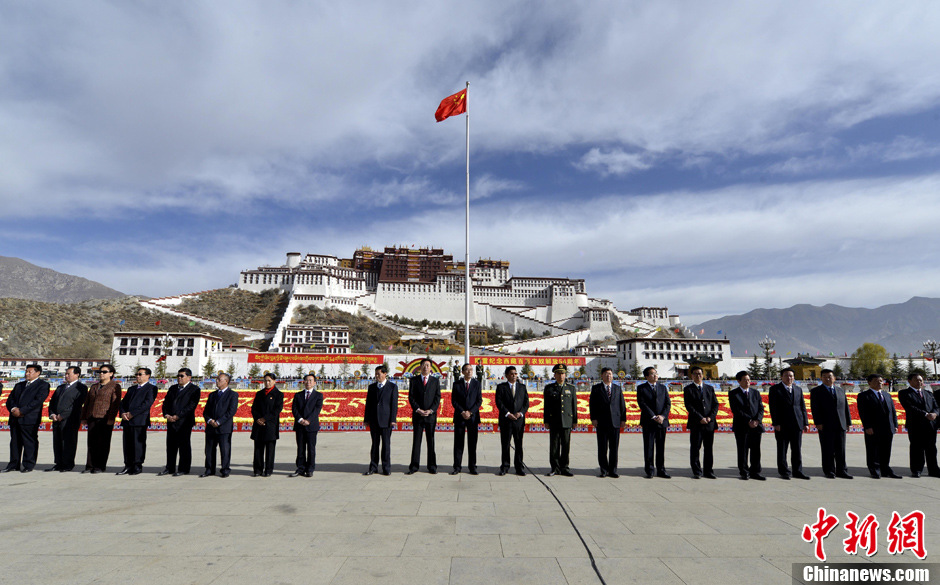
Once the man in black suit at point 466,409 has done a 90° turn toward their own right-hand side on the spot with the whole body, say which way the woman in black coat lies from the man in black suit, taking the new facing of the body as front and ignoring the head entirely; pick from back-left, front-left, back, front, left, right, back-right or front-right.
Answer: front

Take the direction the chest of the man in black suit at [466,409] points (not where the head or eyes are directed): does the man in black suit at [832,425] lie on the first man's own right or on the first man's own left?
on the first man's own left

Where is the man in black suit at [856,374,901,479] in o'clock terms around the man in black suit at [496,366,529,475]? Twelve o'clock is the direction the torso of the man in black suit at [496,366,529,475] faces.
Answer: the man in black suit at [856,374,901,479] is roughly at 9 o'clock from the man in black suit at [496,366,529,475].

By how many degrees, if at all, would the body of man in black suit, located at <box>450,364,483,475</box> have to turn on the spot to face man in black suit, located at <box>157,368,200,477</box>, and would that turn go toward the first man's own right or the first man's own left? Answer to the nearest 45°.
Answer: approximately 90° to the first man's own right

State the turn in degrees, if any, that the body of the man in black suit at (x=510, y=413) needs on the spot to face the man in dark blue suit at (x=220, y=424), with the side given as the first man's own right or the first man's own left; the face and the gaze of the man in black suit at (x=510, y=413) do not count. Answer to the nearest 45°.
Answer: approximately 90° to the first man's own right

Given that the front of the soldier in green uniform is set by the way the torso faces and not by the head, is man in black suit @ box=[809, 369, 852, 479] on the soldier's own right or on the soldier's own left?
on the soldier's own left

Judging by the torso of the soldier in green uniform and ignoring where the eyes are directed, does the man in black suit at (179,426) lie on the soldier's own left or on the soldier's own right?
on the soldier's own right

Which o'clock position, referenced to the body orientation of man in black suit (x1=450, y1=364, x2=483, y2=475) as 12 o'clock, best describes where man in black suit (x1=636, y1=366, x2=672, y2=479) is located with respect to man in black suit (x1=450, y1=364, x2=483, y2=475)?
man in black suit (x1=636, y1=366, x2=672, y2=479) is roughly at 9 o'clock from man in black suit (x1=450, y1=364, x2=483, y2=475).

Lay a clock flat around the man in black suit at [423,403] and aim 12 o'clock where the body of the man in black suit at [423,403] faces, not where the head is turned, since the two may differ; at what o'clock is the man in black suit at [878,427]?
the man in black suit at [878,427] is roughly at 9 o'clock from the man in black suit at [423,403].
